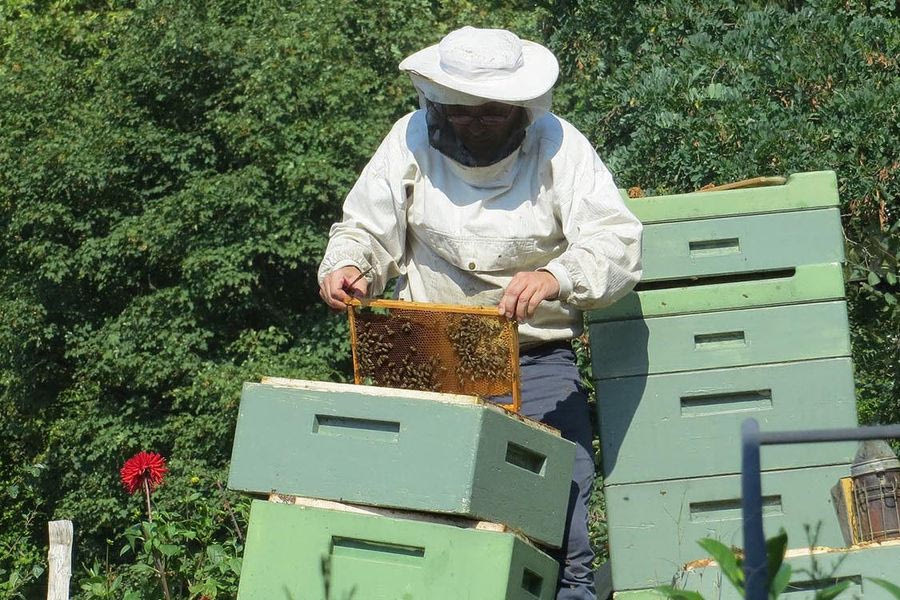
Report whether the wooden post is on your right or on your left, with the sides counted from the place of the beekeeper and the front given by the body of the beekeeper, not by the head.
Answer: on your right

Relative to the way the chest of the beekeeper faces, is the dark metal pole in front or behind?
in front

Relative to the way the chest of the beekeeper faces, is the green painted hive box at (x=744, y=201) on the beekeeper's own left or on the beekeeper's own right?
on the beekeeper's own left

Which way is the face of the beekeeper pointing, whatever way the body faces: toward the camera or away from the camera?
toward the camera

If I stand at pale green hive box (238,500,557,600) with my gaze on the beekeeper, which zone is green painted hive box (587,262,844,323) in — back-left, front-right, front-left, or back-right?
front-right

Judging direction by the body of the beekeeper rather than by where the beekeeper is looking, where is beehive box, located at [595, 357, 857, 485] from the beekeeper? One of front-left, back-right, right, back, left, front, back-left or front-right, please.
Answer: left

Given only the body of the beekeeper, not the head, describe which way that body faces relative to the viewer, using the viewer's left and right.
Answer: facing the viewer

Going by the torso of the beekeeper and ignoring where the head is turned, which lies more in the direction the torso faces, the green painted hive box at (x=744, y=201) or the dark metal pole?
the dark metal pole

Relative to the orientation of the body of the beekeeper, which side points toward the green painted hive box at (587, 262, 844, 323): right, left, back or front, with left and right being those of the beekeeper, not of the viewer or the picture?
left

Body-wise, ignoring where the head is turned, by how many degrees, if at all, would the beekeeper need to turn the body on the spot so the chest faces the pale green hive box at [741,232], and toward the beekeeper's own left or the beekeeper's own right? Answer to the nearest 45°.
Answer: approximately 90° to the beekeeper's own left
